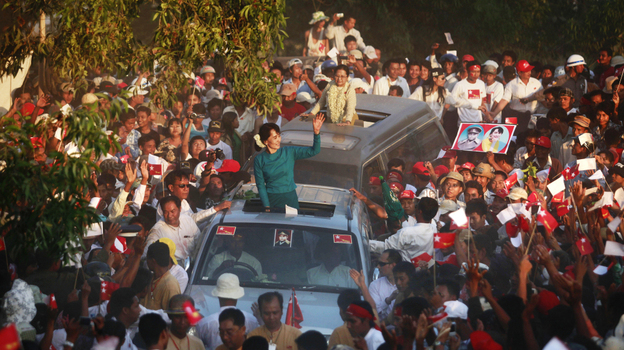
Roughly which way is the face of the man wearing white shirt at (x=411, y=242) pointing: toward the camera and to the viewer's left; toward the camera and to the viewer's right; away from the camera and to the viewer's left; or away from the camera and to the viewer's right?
away from the camera and to the viewer's left

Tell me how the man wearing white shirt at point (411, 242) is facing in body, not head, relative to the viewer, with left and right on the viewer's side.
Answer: facing away from the viewer and to the left of the viewer

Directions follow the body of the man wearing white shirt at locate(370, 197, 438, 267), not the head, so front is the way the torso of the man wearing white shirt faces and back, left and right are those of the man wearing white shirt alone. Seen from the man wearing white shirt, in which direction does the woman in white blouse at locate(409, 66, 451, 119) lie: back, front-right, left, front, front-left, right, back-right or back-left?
front-right

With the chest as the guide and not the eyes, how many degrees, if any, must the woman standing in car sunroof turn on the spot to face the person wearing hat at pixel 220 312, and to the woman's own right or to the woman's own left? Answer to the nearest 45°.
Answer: approximately 45° to the woman's own right

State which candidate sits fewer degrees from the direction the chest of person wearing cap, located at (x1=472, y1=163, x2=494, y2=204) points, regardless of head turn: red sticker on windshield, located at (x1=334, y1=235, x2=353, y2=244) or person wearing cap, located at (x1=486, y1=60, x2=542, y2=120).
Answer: the red sticker on windshield

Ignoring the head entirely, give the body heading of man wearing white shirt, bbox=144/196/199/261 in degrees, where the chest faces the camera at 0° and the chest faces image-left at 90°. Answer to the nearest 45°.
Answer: approximately 0°

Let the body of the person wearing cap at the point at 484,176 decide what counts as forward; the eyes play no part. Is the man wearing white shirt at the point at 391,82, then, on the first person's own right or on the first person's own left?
on the first person's own right

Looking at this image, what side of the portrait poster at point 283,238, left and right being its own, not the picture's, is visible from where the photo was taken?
front

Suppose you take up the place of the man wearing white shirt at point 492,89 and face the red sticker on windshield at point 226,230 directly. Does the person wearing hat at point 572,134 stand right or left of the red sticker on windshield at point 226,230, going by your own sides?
left

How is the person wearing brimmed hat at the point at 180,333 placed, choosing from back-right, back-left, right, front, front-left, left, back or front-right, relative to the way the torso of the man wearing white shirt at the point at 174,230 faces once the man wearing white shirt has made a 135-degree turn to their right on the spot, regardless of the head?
back-left

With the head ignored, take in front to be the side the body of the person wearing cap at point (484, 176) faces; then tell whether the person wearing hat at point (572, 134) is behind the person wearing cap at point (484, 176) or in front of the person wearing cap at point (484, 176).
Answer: behind

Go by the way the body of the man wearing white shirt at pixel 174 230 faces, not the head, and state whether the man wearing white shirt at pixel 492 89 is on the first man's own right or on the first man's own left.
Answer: on the first man's own left
